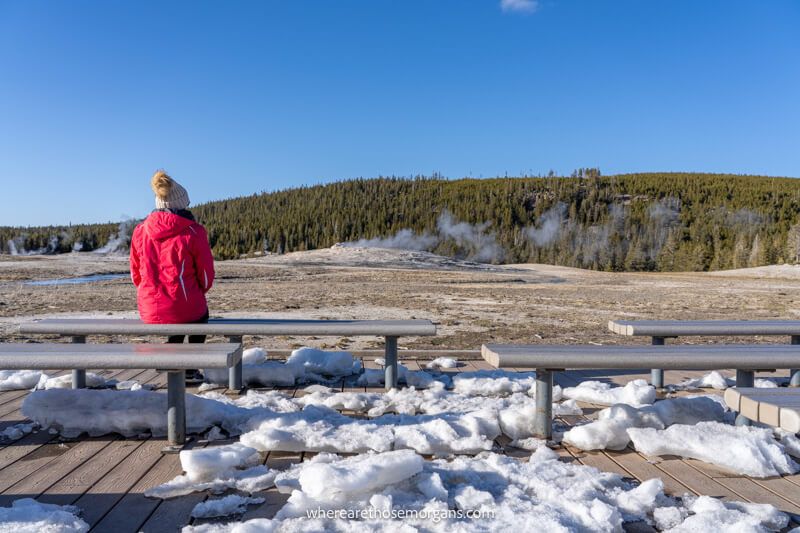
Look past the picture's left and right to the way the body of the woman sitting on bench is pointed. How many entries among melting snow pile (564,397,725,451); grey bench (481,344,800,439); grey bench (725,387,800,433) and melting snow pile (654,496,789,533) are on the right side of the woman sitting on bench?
4

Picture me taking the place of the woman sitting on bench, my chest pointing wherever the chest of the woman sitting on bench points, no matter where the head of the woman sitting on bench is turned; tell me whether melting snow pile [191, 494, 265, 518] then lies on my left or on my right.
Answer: on my right

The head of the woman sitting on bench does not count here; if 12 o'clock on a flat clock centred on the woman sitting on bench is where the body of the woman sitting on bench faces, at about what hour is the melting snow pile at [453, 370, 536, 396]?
The melting snow pile is roughly at 2 o'clock from the woman sitting on bench.

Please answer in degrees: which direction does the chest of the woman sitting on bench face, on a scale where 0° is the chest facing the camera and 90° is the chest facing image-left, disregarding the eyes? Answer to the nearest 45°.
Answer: approximately 225°

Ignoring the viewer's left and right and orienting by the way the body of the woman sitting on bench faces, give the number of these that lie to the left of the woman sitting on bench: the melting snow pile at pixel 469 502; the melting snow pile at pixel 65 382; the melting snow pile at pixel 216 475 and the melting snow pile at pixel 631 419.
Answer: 1

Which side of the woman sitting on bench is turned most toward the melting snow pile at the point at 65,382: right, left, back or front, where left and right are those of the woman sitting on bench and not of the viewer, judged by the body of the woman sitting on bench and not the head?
left

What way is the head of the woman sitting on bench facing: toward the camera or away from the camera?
away from the camera

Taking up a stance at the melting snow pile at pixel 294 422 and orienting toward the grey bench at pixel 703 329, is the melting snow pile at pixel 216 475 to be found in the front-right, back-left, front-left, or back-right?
back-right

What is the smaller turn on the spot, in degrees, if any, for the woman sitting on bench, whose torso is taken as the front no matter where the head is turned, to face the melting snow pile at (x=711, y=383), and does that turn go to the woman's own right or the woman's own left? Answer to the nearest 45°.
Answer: approximately 45° to the woman's own right

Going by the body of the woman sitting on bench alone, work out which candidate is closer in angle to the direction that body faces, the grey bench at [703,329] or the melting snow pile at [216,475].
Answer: the grey bench

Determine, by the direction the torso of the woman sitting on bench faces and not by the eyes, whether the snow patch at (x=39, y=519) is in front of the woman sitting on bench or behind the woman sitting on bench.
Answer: behind

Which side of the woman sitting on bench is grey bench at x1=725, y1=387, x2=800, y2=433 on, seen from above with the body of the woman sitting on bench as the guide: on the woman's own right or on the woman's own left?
on the woman's own right

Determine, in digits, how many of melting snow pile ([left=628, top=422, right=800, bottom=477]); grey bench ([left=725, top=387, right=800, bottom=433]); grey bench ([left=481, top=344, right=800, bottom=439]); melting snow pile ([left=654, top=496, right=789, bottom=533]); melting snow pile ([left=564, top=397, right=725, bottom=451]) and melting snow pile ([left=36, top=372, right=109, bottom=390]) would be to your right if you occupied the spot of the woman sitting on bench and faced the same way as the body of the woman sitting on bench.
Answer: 5
